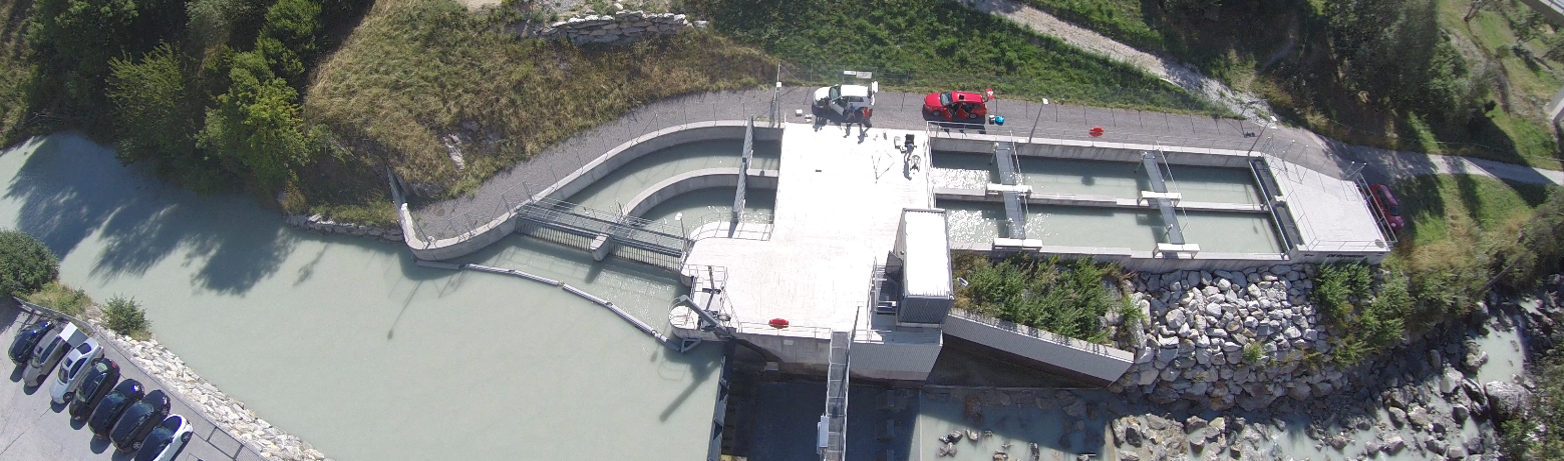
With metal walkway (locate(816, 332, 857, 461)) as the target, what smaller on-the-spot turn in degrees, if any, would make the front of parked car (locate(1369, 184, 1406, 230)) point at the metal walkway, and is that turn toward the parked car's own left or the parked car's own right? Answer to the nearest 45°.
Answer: approximately 90° to the parked car's own right

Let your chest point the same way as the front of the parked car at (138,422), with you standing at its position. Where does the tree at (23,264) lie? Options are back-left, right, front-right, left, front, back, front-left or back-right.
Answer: left

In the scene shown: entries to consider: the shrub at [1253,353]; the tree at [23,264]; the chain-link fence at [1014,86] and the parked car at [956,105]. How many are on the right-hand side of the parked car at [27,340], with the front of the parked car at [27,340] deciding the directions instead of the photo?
3

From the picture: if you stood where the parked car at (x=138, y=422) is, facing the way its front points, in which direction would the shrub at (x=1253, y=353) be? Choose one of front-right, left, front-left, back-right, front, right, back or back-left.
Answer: right

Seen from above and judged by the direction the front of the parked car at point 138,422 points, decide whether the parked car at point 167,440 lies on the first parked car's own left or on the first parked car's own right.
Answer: on the first parked car's own right

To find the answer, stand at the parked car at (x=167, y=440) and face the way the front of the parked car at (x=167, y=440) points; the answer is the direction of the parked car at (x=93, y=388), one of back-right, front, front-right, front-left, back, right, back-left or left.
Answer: left

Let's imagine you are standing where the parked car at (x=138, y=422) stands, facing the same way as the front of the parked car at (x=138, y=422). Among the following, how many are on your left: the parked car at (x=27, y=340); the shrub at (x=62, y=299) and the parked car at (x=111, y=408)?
3

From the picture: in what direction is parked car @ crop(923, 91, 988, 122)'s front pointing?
to the viewer's left

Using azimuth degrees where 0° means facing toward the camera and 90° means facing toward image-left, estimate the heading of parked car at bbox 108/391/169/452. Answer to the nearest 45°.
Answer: approximately 225°

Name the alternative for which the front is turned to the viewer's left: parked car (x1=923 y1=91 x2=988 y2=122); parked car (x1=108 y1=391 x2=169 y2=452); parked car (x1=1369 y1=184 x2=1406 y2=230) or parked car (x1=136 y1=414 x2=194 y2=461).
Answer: parked car (x1=923 y1=91 x2=988 y2=122)

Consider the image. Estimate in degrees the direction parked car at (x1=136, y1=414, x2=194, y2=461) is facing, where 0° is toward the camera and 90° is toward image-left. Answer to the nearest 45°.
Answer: approximately 225°

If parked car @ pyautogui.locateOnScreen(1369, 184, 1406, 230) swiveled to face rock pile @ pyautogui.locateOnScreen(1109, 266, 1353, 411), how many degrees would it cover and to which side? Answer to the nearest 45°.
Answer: approximately 90° to its right

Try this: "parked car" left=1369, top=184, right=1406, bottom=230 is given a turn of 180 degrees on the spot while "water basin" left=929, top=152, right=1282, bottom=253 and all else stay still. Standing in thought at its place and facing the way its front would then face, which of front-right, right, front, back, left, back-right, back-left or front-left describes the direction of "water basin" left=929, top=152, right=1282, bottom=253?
left

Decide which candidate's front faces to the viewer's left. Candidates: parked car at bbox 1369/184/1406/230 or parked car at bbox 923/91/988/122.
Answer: parked car at bbox 923/91/988/122

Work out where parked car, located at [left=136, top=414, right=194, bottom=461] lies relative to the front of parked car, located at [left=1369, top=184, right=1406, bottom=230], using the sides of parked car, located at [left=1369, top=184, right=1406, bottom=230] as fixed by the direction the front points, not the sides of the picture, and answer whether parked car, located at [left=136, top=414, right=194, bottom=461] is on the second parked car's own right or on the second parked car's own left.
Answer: on the second parked car's own right
